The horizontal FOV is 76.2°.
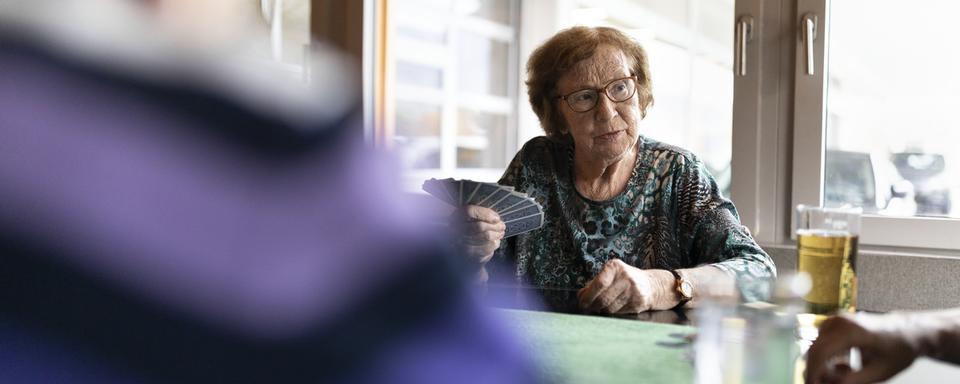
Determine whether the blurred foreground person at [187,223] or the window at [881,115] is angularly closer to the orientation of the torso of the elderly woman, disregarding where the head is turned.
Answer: the blurred foreground person

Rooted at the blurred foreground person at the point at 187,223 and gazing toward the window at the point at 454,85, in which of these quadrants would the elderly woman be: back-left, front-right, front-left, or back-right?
front-right

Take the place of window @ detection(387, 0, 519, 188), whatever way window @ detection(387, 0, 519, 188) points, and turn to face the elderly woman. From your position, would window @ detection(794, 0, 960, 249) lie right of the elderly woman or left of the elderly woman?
left

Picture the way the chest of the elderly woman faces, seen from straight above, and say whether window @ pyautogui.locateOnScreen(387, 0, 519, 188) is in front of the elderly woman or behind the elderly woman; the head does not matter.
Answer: behind

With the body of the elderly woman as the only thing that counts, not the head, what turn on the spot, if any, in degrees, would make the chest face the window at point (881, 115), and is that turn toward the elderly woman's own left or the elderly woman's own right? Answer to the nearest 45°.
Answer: approximately 135° to the elderly woman's own left

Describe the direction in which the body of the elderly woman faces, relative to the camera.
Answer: toward the camera

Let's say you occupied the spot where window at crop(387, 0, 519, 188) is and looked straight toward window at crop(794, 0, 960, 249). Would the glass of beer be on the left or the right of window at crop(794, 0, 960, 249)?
right

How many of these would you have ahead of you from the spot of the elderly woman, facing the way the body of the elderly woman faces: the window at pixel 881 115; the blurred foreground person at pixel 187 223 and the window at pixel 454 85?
1

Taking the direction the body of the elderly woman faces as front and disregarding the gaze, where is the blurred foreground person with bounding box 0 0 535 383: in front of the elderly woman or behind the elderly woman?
in front

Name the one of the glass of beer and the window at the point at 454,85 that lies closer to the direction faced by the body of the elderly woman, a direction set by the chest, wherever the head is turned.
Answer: the glass of beer

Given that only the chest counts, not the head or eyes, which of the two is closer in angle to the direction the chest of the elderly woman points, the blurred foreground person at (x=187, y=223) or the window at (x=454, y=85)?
the blurred foreground person
